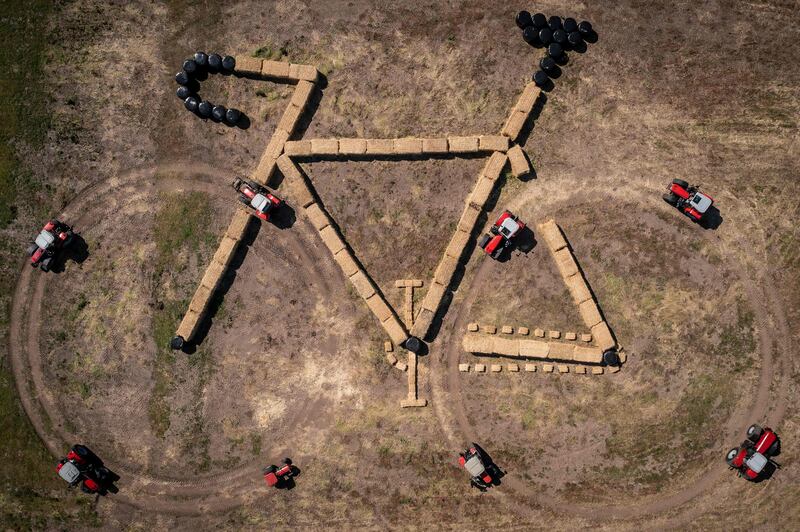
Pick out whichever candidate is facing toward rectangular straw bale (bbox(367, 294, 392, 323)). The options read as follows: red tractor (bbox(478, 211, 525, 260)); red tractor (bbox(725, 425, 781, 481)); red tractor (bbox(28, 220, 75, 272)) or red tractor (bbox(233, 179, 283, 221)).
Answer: red tractor (bbox(478, 211, 525, 260))

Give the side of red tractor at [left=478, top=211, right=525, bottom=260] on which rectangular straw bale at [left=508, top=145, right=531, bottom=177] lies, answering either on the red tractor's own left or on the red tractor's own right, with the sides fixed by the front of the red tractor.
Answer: on the red tractor's own right

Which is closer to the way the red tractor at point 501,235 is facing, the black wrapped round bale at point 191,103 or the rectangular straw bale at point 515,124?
the black wrapped round bale

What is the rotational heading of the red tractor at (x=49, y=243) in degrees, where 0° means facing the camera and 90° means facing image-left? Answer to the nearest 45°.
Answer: approximately 45°

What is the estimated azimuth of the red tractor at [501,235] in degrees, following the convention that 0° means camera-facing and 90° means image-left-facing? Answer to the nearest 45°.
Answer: approximately 45°

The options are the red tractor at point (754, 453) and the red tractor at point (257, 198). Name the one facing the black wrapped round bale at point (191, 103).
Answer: the red tractor at point (257, 198)

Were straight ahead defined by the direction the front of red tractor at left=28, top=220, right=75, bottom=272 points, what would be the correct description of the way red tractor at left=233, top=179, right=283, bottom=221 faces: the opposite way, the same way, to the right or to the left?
to the right

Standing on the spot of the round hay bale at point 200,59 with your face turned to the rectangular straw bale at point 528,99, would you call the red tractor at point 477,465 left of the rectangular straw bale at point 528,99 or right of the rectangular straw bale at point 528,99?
right
